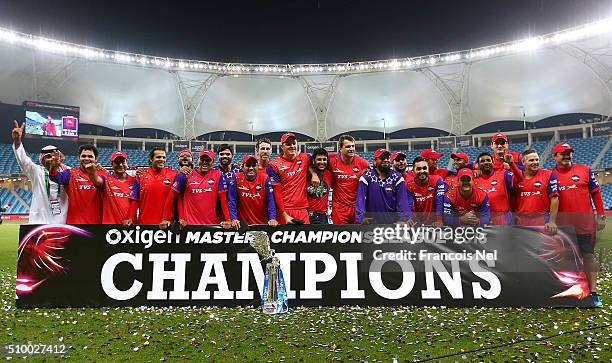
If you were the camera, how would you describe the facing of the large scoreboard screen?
facing the viewer and to the right of the viewer

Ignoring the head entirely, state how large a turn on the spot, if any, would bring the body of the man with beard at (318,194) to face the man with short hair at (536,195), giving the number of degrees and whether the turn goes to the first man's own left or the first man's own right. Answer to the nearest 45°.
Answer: approximately 90° to the first man's own left

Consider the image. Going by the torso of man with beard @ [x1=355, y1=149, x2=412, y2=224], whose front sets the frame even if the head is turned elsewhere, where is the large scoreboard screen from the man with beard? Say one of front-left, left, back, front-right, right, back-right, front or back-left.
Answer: back-right

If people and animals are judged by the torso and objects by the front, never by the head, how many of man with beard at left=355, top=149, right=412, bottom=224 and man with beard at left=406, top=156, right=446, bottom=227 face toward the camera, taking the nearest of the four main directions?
2

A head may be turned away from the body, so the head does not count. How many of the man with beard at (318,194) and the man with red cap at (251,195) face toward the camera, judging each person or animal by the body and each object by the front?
2

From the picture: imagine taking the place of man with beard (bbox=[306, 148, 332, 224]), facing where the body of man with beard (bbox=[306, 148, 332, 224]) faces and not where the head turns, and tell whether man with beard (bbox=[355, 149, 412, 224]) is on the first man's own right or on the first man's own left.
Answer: on the first man's own left

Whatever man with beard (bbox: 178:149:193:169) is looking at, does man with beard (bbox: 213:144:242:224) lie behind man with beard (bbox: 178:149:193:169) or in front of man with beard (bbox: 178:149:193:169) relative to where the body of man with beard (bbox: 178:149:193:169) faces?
in front

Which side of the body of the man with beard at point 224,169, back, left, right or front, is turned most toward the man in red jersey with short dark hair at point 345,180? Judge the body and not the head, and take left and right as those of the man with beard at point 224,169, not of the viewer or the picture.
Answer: left

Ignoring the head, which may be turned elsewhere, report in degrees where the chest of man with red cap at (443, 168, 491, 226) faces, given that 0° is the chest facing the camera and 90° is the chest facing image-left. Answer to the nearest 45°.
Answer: approximately 0°

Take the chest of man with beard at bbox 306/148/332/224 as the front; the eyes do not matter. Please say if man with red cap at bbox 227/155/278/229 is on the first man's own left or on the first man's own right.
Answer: on the first man's own right
